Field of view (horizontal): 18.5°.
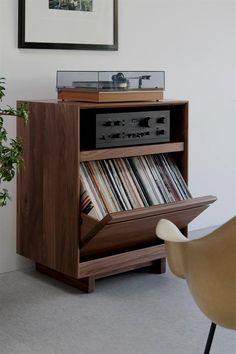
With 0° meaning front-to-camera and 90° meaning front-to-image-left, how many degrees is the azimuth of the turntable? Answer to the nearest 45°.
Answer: approximately 315°

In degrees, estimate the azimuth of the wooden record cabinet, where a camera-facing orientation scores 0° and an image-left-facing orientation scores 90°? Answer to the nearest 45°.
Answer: approximately 315°

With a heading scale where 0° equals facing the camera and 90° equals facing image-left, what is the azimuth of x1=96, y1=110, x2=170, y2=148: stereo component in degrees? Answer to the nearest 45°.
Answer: approximately 315°
